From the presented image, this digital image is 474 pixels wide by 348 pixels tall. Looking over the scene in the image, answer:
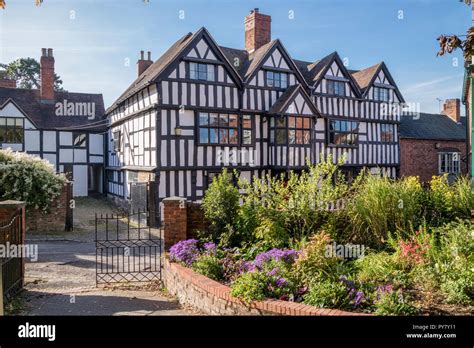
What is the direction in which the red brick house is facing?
toward the camera

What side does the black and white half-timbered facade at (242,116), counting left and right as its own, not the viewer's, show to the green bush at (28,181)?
right

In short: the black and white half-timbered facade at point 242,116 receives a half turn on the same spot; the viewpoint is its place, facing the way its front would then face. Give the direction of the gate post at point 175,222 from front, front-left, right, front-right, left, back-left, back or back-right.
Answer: back-left

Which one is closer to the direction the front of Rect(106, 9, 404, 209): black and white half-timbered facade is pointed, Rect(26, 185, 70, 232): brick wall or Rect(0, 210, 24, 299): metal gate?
the metal gate

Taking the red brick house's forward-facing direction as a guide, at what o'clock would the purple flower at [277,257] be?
The purple flower is roughly at 12 o'clock from the red brick house.

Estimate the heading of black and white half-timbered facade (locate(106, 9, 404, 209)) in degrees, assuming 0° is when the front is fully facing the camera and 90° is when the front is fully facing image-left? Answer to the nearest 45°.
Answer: approximately 315°

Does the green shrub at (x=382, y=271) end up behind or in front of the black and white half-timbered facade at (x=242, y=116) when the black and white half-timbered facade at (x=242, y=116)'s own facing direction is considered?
in front

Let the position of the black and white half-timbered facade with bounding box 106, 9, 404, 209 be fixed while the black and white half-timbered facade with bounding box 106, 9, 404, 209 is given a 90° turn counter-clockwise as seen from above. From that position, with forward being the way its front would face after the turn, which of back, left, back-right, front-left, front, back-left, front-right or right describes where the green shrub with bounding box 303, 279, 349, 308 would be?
back-right

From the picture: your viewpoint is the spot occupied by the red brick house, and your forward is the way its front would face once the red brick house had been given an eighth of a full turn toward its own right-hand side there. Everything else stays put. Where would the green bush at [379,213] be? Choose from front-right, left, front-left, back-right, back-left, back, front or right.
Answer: front-left

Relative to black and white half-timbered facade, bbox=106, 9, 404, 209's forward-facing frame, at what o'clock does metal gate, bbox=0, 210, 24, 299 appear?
The metal gate is roughly at 2 o'clock from the black and white half-timbered facade.

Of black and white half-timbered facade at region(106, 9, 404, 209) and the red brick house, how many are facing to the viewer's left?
0

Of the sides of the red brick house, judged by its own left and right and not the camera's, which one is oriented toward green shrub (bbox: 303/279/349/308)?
front
